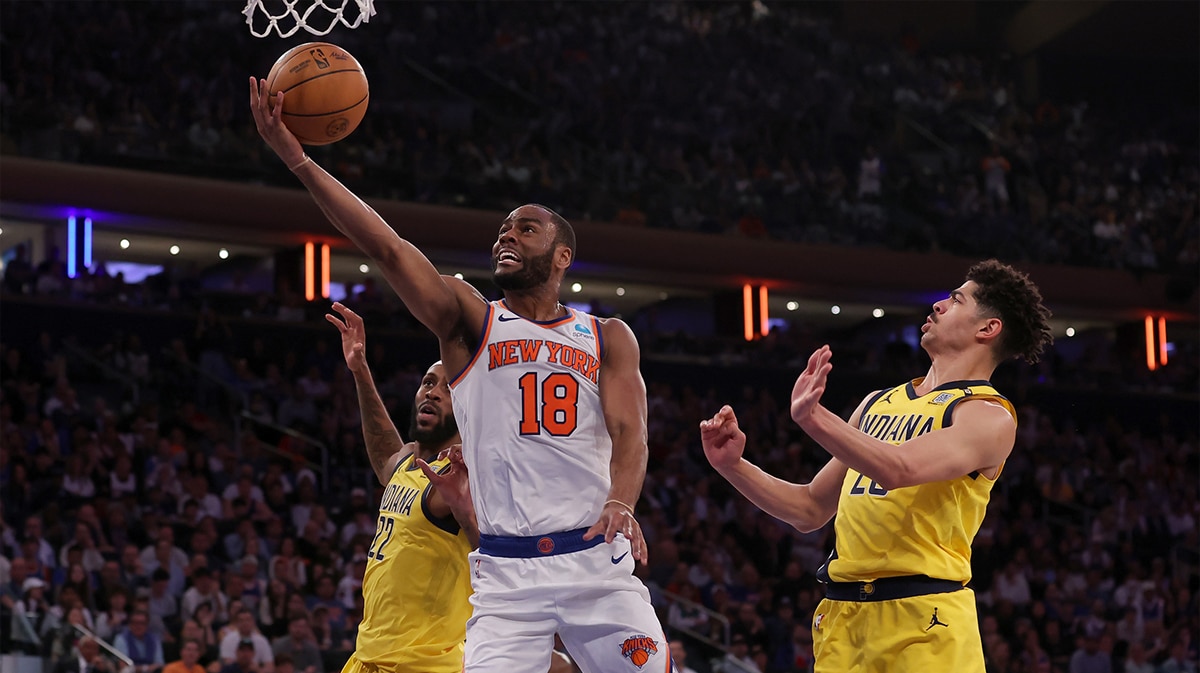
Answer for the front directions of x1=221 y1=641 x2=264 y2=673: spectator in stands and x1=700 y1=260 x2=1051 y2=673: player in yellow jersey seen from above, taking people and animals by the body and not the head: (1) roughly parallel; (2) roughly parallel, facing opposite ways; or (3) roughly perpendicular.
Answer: roughly perpendicular

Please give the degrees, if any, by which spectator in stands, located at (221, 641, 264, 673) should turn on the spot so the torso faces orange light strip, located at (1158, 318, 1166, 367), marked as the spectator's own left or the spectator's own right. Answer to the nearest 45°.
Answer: approximately 135° to the spectator's own left

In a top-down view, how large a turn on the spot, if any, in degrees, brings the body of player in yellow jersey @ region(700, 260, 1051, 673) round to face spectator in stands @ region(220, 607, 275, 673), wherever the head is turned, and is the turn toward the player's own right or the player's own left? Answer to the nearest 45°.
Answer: approximately 90° to the player's own right

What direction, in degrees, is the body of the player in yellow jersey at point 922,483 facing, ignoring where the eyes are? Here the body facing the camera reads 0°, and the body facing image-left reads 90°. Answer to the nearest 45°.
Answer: approximately 45°

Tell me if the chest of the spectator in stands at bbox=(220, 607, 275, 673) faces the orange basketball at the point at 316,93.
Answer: yes

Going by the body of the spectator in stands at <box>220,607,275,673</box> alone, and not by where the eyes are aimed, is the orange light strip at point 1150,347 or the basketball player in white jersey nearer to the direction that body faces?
the basketball player in white jersey

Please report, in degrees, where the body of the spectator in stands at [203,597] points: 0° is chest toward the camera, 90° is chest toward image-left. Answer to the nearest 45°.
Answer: approximately 0°

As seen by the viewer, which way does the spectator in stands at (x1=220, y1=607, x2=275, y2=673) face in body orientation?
toward the camera

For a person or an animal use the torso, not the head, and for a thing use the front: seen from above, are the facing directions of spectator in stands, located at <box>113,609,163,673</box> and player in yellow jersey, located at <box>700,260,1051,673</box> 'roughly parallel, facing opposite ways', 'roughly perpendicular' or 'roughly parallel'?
roughly perpendicular

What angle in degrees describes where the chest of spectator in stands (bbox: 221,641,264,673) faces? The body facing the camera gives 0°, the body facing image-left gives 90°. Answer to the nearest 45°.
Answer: approximately 0°

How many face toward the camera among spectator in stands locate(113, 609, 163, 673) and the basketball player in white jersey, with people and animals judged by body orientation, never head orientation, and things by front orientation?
2

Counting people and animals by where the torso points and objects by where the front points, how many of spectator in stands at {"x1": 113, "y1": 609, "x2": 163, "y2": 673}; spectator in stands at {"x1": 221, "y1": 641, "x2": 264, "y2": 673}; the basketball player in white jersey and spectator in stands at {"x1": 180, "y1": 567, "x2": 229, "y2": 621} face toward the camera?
4

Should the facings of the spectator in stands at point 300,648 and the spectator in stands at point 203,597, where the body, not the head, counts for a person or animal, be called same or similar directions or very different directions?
same or similar directions

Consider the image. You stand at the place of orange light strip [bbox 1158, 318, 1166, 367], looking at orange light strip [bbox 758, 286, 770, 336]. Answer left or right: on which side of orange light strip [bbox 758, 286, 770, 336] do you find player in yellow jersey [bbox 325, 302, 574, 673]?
left
